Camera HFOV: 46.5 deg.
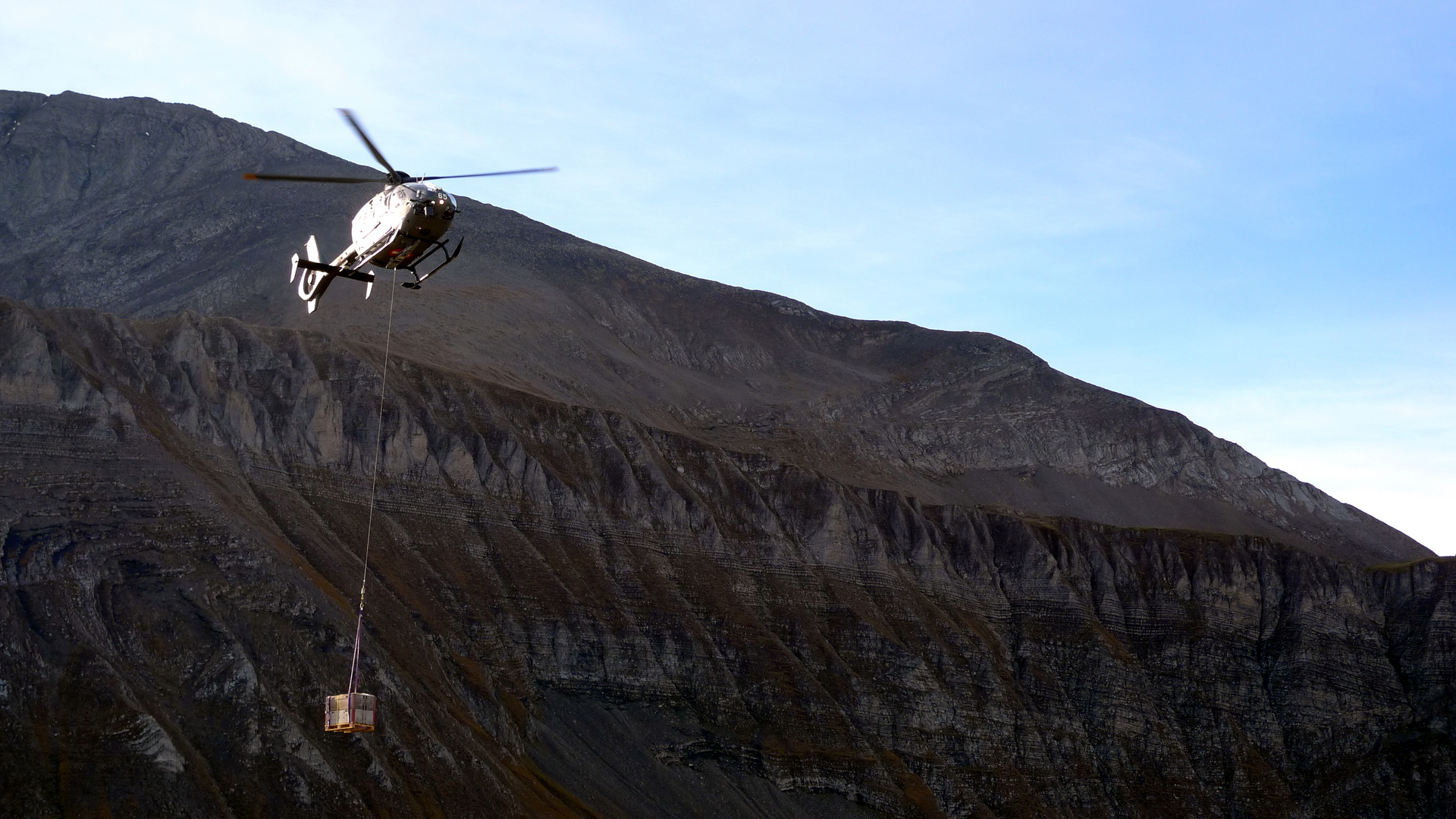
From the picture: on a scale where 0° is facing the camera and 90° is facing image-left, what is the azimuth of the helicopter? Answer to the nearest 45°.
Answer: approximately 315°
